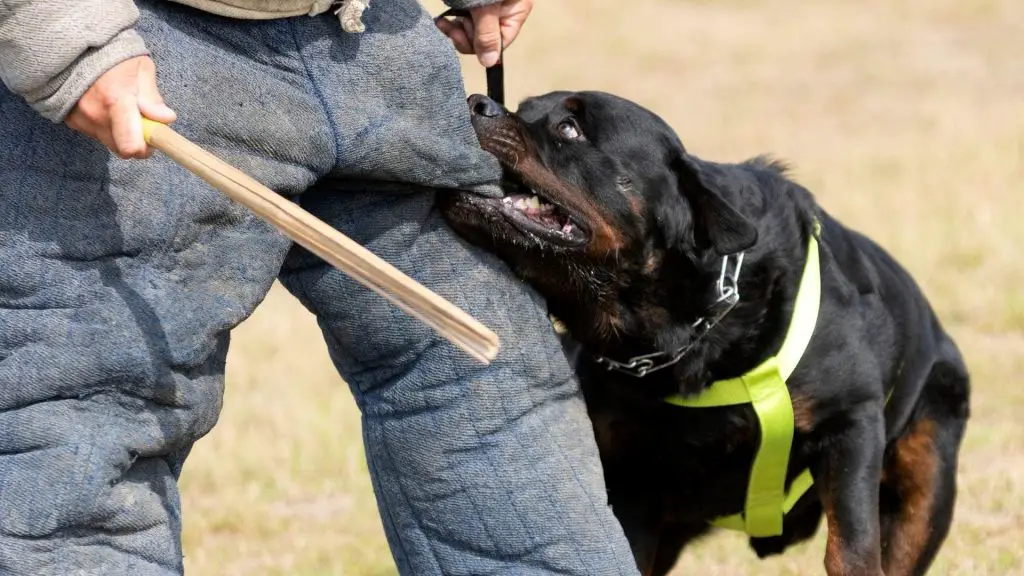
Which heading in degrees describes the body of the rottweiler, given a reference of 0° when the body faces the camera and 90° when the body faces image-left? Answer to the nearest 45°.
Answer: approximately 45°
